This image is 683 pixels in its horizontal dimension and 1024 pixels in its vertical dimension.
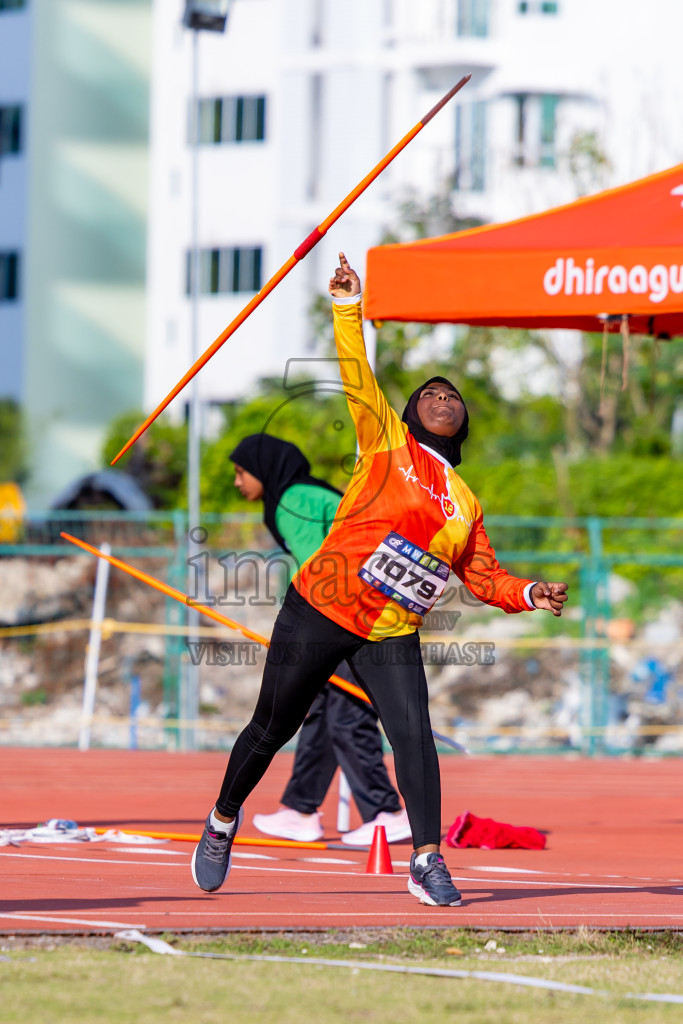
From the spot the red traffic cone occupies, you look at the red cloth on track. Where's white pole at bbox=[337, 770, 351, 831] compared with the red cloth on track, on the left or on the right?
left

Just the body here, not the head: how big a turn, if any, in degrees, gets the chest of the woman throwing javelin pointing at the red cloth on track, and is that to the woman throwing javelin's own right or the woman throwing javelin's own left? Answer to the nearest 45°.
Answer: approximately 135° to the woman throwing javelin's own left

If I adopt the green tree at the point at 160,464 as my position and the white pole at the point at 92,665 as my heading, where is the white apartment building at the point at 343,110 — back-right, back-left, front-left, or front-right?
back-left

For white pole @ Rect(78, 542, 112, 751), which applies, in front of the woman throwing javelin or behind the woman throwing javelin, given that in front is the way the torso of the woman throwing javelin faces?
behind

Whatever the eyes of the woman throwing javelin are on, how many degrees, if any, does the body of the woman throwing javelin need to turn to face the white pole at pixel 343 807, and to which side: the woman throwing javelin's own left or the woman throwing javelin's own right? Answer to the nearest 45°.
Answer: approximately 135° to the woman throwing javelin's own left

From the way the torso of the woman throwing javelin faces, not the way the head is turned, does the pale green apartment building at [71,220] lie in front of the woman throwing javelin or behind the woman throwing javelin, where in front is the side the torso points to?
behind

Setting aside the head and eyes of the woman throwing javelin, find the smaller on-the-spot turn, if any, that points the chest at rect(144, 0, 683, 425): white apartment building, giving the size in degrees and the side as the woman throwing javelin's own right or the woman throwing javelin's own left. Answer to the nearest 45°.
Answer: approximately 135° to the woman throwing javelin's own left

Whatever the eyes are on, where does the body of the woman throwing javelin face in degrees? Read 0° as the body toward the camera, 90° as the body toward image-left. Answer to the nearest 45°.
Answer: approximately 315°
